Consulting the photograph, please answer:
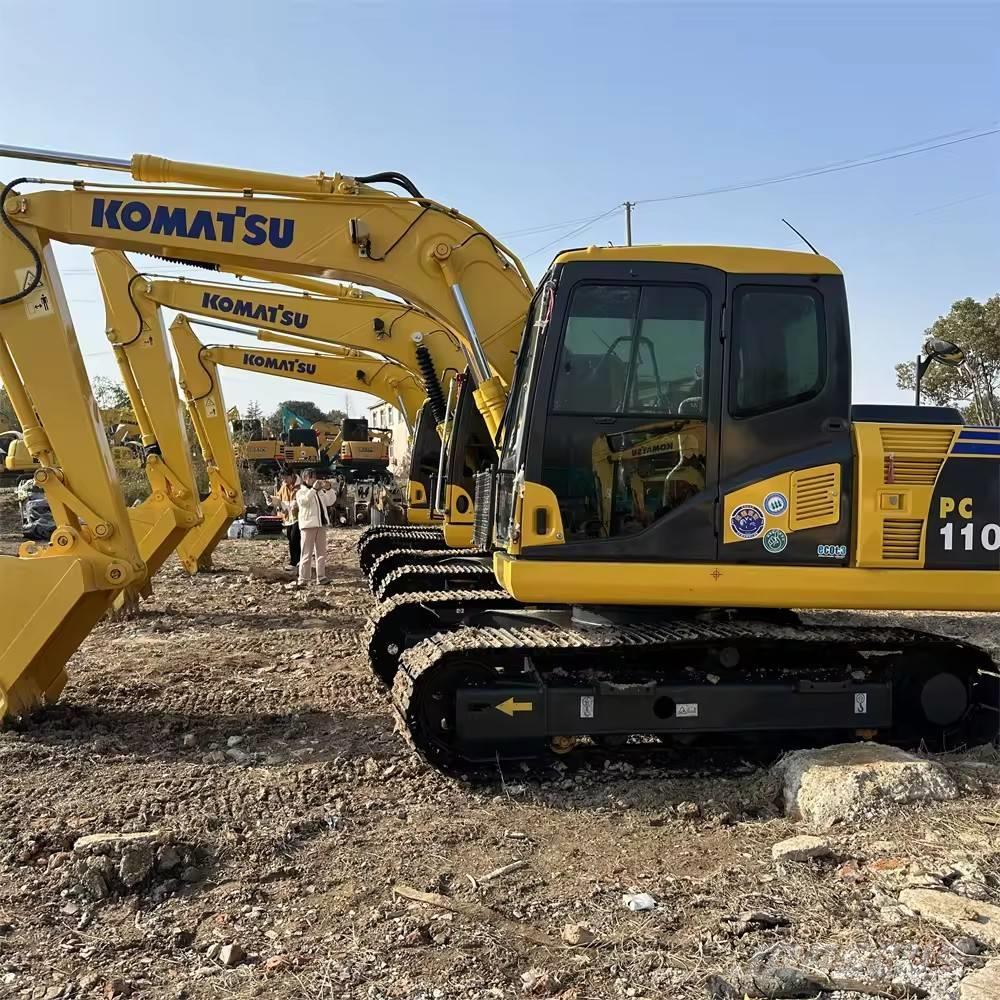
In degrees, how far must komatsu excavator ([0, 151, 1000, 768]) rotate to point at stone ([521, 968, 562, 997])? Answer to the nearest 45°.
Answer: approximately 45° to its left

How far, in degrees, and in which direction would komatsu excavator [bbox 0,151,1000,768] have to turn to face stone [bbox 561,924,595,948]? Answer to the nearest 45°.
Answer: approximately 45° to its left

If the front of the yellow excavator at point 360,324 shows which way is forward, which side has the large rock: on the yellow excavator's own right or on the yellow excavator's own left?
on the yellow excavator's own left

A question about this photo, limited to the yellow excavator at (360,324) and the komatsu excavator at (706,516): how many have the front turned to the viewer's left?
2

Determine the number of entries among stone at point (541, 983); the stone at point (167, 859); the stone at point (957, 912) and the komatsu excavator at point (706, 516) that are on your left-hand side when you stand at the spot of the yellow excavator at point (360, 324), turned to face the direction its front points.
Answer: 4

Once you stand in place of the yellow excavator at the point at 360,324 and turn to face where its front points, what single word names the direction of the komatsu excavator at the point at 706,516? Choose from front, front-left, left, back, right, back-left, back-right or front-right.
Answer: left

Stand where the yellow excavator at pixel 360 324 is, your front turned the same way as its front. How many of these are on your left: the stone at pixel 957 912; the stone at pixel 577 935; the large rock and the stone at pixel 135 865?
4

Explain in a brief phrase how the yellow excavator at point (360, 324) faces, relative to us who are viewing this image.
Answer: facing to the left of the viewer

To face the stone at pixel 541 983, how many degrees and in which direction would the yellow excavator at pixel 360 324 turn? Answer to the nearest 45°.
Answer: approximately 90° to its left

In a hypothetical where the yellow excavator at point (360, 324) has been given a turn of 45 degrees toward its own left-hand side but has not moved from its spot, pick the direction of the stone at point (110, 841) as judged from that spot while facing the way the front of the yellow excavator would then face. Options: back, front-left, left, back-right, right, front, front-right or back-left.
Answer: front-left

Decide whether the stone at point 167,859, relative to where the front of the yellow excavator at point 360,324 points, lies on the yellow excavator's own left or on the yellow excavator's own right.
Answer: on the yellow excavator's own left

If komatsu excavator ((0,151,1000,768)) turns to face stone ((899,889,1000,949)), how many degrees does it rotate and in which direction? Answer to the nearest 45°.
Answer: approximately 90° to its left

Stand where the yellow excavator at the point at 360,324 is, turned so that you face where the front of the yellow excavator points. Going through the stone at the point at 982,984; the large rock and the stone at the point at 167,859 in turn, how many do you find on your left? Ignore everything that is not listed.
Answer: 3

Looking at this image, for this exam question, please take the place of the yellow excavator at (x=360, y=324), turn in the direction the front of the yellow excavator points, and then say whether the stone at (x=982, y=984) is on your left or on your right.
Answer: on your left

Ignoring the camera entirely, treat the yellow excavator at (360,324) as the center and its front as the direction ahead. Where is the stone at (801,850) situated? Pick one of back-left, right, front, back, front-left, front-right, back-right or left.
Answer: left

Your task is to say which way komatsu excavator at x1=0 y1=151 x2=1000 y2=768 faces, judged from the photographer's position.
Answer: facing to the left of the viewer
